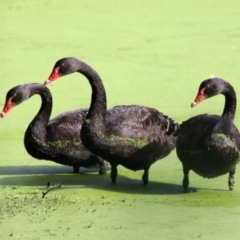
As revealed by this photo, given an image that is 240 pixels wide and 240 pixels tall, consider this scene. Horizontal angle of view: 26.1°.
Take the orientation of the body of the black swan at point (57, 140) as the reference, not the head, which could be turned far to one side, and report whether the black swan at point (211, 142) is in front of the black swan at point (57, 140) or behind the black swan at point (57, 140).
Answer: behind

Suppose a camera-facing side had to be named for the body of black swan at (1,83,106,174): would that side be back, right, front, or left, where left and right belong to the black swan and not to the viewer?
left

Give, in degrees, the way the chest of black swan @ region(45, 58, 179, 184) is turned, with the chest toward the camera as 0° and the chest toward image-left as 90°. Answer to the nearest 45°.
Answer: approximately 90°

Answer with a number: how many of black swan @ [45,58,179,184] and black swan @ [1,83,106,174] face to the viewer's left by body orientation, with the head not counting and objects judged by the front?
2
